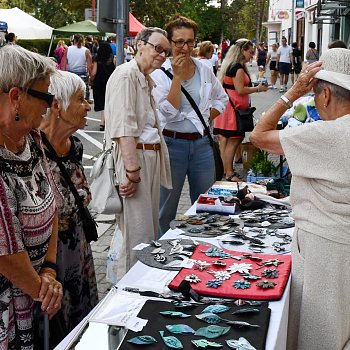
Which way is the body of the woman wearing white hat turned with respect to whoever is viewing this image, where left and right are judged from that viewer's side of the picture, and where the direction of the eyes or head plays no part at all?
facing away from the viewer and to the left of the viewer

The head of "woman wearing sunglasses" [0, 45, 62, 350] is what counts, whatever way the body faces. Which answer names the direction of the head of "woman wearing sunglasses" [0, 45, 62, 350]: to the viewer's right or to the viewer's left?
to the viewer's right

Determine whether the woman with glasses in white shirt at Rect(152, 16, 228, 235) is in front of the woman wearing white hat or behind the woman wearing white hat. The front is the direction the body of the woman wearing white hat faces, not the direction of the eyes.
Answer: in front

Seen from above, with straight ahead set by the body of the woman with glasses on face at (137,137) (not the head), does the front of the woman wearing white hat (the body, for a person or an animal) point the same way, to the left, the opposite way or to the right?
the opposite way

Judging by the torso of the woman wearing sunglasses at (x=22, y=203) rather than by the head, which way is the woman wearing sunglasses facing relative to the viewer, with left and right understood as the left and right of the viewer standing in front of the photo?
facing the viewer and to the right of the viewer

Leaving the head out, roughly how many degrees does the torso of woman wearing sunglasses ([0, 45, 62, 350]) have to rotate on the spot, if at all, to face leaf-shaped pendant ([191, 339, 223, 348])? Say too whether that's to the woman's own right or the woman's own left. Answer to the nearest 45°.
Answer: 0° — they already face it

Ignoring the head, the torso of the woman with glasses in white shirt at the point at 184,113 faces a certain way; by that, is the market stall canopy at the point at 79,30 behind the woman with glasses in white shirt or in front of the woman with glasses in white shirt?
behind

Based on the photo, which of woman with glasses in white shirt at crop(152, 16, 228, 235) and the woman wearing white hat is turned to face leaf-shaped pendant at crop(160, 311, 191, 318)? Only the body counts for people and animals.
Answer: the woman with glasses in white shirt

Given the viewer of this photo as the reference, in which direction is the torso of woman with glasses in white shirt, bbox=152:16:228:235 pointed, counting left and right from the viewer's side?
facing the viewer

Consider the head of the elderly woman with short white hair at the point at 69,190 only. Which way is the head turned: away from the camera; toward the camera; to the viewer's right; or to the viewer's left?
to the viewer's right
